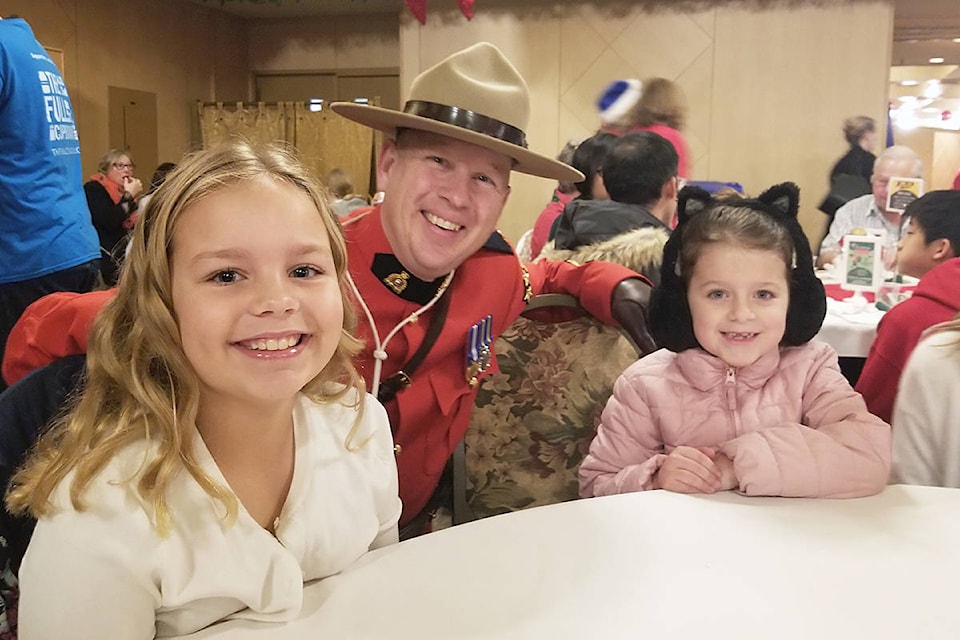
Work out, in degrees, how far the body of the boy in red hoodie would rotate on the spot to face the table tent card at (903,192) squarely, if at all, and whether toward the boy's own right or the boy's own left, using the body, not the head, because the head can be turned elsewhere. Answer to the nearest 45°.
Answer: approximately 90° to the boy's own right

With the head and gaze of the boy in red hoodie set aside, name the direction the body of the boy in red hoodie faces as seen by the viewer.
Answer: to the viewer's left

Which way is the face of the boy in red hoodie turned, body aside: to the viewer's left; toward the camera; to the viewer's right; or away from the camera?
to the viewer's left

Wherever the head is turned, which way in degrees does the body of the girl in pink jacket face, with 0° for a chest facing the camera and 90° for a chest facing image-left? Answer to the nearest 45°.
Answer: approximately 0°

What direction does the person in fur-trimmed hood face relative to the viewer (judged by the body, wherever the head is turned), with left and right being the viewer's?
facing away from the viewer and to the right of the viewer

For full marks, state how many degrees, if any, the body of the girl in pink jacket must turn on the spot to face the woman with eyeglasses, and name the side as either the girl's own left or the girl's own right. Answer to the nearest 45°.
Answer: approximately 135° to the girl's own right

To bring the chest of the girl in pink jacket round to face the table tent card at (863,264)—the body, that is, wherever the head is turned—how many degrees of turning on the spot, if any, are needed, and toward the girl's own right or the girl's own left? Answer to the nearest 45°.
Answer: approximately 180°
